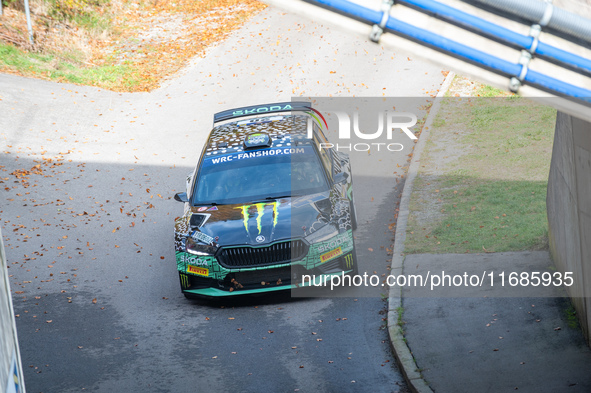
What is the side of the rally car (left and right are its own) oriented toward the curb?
left

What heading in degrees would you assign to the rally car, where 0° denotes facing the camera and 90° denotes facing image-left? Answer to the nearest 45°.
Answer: approximately 0°
